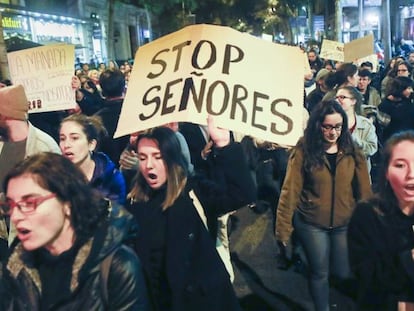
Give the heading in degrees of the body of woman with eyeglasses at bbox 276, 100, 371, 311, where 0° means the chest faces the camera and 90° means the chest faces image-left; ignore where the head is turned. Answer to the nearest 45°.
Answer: approximately 0°

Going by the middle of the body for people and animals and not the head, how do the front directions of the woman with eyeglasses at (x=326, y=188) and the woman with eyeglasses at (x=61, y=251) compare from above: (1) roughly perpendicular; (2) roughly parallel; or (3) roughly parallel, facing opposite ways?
roughly parallel

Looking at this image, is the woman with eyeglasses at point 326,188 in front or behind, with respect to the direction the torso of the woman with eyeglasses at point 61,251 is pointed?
behind

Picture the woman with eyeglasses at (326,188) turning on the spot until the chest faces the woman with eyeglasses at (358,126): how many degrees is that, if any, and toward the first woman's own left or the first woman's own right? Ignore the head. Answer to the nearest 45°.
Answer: approximately 180°

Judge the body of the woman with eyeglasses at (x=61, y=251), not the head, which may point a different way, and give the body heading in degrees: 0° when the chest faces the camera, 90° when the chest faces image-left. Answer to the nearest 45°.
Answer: approximately 45°

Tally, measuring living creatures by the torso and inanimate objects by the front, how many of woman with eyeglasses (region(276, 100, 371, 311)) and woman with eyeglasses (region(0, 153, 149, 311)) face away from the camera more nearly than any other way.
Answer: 0

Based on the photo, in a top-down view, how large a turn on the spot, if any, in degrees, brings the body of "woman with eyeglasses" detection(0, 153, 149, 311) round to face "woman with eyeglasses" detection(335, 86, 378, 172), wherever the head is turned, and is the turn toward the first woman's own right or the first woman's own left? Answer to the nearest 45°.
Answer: approximately 180°

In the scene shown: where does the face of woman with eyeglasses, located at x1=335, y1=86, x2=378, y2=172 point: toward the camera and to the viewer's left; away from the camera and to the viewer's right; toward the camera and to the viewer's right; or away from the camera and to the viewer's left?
toward the camera and to the viewer's left

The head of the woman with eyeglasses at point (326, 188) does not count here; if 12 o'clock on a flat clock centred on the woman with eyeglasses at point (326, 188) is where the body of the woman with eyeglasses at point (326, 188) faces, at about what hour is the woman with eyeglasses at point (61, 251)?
the woman with eyeglasses at point (61, 251) is roughly at 1 o'clock from the woman with eyeglasses at point (326, 188).
